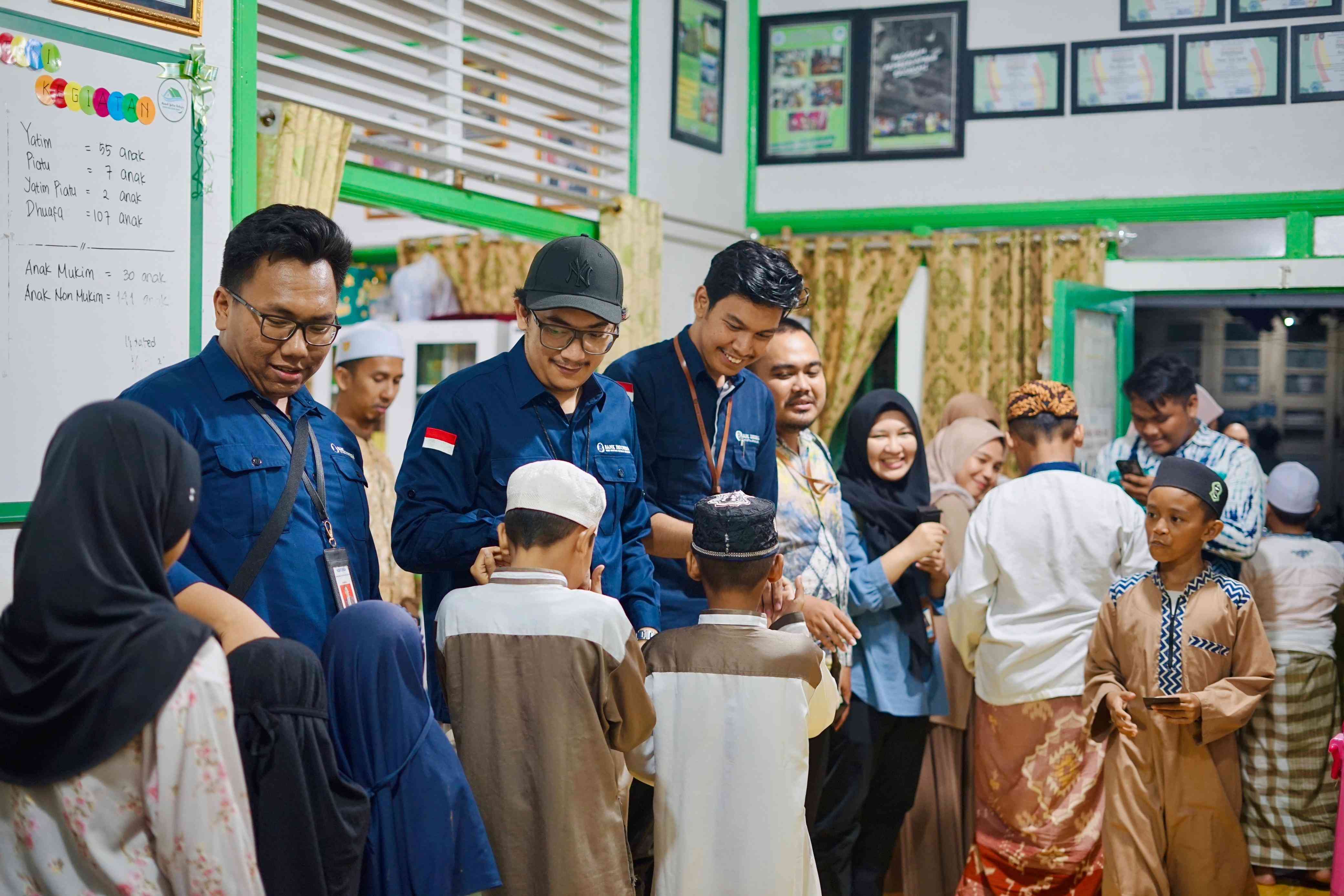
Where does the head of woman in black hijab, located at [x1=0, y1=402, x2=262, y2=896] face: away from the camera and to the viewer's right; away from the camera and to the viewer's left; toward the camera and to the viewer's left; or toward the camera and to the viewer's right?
away from the camera and to the viewer's right

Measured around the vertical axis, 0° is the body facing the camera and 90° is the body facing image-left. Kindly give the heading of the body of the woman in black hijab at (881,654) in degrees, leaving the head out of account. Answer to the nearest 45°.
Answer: approximately 315°

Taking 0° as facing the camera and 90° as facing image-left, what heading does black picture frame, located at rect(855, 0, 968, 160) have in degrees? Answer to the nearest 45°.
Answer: approximately 0°

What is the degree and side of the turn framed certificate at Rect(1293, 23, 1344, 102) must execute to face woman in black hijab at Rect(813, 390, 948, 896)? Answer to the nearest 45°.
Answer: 0° — it already faces them

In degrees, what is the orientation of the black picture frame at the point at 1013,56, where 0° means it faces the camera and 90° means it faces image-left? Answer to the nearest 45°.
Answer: approximately 0°

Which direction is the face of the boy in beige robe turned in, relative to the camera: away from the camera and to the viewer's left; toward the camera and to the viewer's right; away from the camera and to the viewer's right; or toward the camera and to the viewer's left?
toward the camera and to the viewer's left

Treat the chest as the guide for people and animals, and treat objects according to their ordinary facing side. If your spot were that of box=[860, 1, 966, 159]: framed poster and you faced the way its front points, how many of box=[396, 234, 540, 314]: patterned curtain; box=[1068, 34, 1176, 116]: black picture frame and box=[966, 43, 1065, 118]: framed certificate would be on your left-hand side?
2

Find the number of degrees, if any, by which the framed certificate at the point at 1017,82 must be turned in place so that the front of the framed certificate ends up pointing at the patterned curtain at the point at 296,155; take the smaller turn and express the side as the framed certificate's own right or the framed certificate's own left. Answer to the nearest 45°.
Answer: approximately 45° to the framed certificate's own right

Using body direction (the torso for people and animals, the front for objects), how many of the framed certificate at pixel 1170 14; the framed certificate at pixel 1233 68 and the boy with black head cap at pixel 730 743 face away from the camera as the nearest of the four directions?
1

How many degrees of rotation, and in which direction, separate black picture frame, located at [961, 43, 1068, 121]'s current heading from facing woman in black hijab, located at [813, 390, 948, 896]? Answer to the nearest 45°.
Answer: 0° — it already faces them

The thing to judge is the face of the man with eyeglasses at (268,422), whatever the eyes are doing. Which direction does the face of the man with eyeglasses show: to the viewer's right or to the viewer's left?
to the viewer's right

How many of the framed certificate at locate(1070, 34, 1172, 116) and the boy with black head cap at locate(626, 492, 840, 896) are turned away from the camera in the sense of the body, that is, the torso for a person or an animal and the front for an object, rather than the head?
1

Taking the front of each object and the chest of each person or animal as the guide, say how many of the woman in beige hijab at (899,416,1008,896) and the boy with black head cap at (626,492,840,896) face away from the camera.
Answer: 1

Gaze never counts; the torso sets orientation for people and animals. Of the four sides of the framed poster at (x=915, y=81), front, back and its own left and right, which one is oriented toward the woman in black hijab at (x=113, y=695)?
front

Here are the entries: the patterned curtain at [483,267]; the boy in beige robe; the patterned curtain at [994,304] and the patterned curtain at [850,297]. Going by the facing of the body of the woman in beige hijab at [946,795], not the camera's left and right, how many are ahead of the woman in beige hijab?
1
